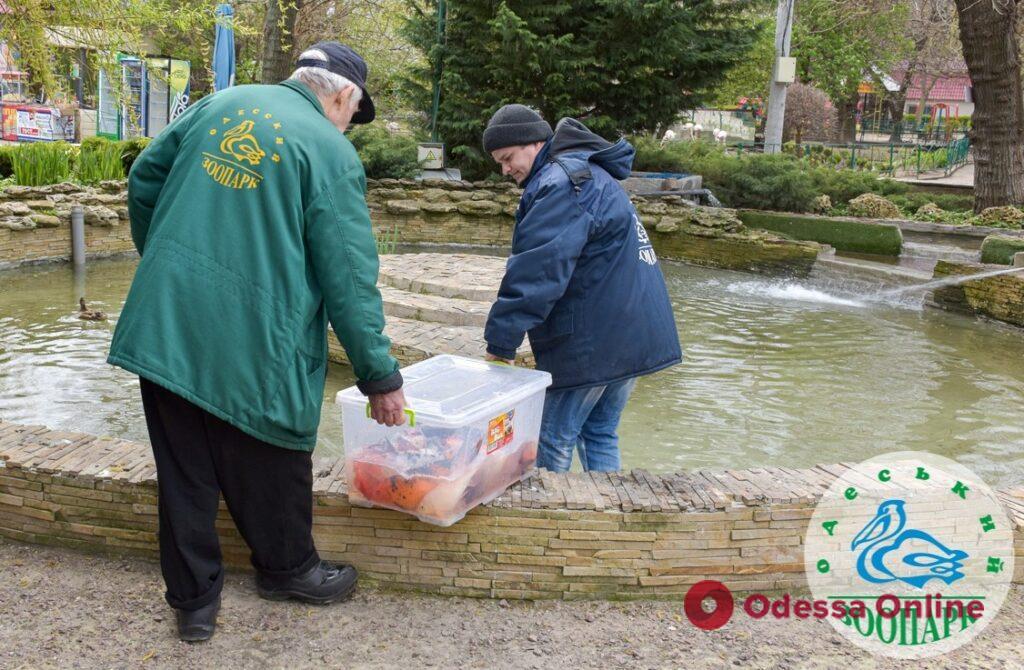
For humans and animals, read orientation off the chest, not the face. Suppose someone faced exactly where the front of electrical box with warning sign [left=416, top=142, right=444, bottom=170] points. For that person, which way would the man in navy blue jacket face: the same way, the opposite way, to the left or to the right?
to the right

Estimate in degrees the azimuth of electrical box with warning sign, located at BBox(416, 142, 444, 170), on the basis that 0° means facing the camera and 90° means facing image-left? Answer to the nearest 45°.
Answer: approximately 0°

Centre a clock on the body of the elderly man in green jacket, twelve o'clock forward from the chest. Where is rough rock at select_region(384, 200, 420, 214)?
The rough rock is roughly at 11 o'clock from the elderly man in green jacket.

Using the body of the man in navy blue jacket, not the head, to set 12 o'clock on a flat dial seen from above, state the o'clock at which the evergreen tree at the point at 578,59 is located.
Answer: The evergreen tree is roughly at 3 o'clock from the man in navy blue jacket.

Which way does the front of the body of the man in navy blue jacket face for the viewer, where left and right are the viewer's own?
facing to the left of the viewer

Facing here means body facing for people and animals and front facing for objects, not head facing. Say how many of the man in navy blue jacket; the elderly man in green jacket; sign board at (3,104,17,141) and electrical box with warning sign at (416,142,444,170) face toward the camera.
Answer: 2

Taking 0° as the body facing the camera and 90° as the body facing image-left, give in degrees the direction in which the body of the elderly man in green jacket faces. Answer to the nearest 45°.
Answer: approximately 225°

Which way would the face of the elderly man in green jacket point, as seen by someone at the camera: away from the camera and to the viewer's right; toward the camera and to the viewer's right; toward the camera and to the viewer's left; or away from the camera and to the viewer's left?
away from the camera and to the viewer's right

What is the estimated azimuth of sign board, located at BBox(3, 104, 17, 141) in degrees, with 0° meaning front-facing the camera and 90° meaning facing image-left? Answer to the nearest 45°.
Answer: approximately 0°

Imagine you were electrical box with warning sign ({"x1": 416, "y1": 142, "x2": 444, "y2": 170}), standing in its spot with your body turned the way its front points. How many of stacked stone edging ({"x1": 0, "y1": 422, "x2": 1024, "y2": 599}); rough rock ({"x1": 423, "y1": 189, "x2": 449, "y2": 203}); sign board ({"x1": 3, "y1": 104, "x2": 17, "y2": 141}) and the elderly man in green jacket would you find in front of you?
3

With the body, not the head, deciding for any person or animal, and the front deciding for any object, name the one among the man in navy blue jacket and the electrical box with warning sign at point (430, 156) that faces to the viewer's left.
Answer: the man in navy blue jacket
